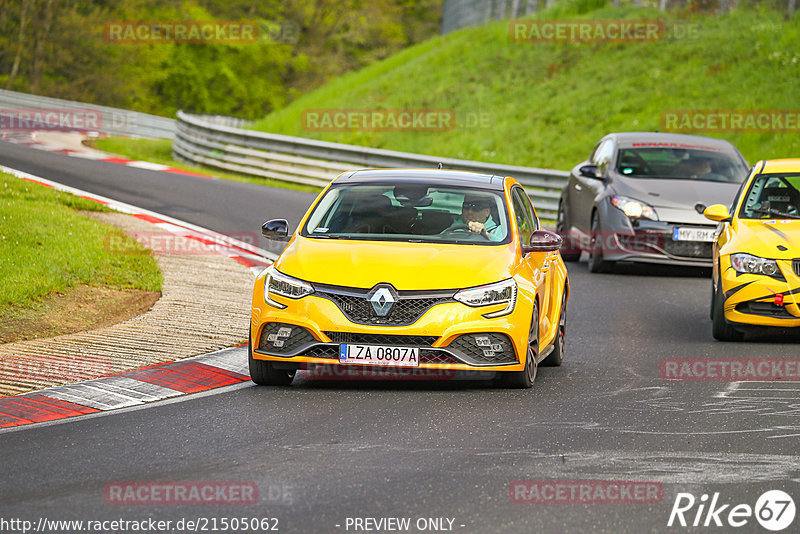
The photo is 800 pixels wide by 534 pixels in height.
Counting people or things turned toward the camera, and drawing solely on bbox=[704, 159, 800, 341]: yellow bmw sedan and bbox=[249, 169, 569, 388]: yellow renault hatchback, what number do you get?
2

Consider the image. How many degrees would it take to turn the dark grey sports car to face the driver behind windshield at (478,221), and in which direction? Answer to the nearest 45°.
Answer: approximately 45° to its right

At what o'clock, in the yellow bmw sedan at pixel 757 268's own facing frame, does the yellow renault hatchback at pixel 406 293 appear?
the yellow renault hatchback at pixel 406 293 is roughly at 1 o'clock from the yellow bmw sedan at pixel 757 268.

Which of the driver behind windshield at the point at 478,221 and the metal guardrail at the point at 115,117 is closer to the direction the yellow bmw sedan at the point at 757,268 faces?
the driver behind windshield

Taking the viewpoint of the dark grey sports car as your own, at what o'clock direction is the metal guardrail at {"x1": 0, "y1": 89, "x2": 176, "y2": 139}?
The metal guardrail is roughly at 6 o'clock from the dark grey sports car.

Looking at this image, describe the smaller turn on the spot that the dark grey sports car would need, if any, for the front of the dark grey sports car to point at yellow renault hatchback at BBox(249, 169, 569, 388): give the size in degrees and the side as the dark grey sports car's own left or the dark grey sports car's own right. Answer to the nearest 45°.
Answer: approximately 45° to the dark grey sports car's own right

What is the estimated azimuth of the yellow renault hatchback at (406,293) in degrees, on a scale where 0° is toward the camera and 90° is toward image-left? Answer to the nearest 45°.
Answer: approximately 0°

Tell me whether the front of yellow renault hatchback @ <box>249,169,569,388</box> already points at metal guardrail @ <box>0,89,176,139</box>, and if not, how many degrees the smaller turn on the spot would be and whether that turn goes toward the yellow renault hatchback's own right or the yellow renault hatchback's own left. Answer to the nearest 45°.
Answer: approximately 180°

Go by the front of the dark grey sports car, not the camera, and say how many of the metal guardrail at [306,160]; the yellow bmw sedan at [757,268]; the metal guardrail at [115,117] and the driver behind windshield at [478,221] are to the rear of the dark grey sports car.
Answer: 2
